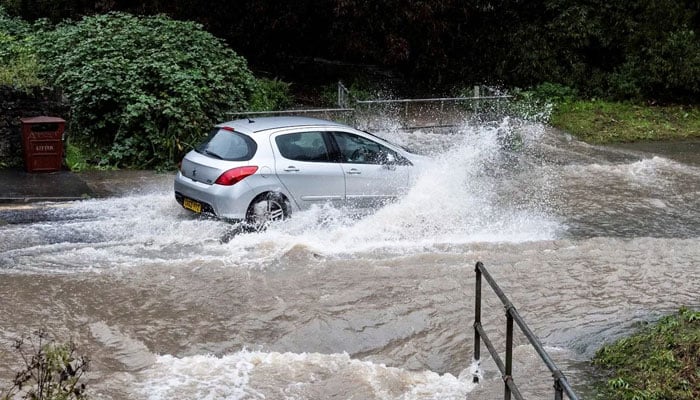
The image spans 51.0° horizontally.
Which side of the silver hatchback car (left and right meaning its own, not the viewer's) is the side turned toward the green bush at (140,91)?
left

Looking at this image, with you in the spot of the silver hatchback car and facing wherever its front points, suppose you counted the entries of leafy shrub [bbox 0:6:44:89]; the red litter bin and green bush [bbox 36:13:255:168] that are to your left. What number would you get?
3

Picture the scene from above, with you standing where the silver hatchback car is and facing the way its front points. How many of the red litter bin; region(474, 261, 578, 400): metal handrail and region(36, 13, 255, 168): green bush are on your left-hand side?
2

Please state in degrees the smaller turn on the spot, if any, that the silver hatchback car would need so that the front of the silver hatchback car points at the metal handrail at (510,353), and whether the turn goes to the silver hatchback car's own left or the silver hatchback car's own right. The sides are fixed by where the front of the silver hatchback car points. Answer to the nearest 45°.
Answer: approximately 135° to the silver hatchback car's own right

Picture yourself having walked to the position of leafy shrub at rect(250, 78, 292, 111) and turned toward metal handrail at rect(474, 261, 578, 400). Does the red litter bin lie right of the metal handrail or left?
right

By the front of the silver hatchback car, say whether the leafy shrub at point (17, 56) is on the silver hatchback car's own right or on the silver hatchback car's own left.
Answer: on the silver hatchback car's own left

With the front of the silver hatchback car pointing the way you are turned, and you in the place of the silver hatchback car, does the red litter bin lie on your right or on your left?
on your left

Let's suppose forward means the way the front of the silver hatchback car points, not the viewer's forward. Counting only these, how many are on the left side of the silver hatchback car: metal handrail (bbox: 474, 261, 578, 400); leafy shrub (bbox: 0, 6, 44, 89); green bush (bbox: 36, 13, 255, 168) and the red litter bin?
3

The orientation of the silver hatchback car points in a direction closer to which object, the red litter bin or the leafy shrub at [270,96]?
the leafy shrub

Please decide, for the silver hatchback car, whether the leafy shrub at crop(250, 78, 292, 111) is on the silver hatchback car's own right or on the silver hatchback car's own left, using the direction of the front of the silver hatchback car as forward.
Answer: on the silver hatchback car's own left

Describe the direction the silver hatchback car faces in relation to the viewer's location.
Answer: facing away from the viewer and to the right of the viewer
